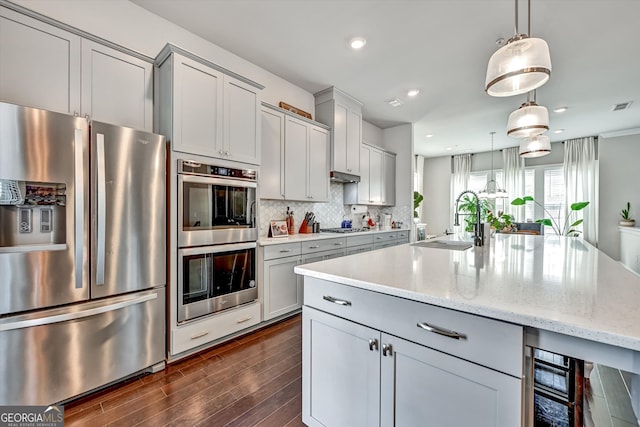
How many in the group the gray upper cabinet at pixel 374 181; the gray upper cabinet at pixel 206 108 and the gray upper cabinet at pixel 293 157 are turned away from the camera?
0

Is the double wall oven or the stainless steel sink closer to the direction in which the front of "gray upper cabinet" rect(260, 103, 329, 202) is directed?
the stainless steel sink

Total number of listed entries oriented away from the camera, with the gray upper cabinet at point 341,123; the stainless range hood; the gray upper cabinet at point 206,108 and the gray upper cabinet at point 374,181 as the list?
0

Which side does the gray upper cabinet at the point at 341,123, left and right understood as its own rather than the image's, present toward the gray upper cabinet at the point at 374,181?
left

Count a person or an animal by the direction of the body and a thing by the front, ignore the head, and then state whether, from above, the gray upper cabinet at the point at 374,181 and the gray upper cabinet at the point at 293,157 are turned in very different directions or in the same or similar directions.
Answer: same or similar directions

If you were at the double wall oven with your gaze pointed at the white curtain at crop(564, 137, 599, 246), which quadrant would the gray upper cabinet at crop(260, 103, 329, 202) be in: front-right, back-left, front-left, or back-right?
front-left

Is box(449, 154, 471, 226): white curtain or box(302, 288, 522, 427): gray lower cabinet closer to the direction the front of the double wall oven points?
the gray lower cabinet

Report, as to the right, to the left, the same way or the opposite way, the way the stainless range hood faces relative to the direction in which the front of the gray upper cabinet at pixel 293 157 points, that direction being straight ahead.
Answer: the same way

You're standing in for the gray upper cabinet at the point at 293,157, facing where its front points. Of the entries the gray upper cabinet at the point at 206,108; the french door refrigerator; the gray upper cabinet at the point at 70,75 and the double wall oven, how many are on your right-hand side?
4

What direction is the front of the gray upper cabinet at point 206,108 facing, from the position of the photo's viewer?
facing the viewer and to the right of the viewer

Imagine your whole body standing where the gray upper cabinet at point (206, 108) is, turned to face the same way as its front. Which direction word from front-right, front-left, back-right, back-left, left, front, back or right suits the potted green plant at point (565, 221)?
front-left

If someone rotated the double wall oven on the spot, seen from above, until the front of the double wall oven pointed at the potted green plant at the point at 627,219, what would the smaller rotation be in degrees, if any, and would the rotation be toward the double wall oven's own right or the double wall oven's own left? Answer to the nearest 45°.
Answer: approximately 45° to the double wall oven's own left

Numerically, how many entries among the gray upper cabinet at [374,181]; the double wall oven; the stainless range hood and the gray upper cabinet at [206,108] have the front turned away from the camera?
0

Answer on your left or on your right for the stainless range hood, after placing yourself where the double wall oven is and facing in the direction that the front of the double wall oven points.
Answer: on your left

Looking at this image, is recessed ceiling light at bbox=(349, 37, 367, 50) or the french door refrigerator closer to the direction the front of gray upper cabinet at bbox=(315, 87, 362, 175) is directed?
the recessed ceiling light

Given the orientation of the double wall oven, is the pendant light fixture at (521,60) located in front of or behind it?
in front
